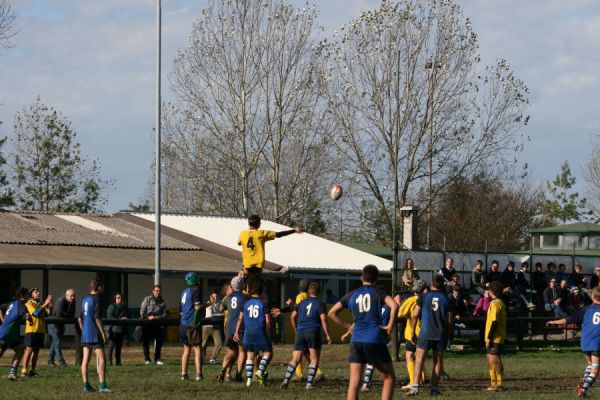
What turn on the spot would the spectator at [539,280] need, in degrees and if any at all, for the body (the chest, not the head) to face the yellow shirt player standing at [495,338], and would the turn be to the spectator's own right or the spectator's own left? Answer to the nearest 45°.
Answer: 0° — they already face them

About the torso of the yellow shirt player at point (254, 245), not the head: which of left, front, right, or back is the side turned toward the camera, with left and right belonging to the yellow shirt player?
back

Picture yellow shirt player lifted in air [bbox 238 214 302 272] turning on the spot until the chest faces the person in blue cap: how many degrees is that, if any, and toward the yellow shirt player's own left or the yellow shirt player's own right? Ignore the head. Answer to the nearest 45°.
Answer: approximately 45° to the yellow shirt player's own left

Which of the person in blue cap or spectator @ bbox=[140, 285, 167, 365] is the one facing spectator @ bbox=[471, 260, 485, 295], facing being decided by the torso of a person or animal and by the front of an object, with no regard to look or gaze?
the person in blue cap

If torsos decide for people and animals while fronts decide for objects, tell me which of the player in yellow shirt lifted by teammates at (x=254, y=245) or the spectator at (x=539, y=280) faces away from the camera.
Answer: the player in yellow shirt lifted by teammates

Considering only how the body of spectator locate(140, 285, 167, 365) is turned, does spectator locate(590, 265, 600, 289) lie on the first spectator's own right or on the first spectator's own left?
on the first spectator's own left

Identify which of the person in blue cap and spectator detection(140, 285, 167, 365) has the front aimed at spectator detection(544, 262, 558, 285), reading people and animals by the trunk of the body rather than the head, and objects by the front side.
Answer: the person in blue cap

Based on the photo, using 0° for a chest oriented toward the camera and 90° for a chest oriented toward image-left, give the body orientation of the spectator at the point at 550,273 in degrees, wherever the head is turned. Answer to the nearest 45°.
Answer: approximately 0°
